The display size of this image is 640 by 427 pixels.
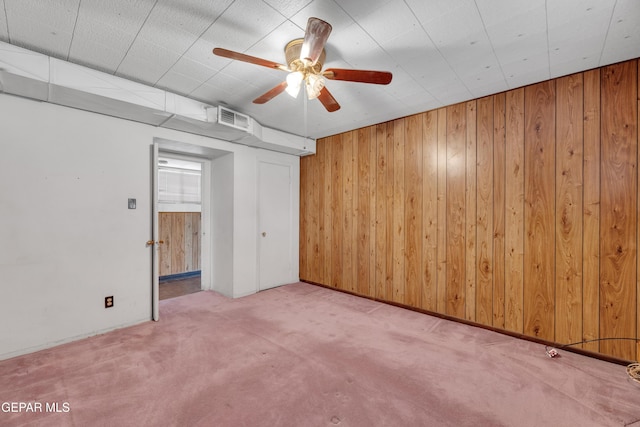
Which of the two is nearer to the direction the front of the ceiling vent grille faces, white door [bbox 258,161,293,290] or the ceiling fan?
the ceiling fan

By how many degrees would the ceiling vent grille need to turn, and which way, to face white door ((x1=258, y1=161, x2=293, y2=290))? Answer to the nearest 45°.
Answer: approximately 90° to its left

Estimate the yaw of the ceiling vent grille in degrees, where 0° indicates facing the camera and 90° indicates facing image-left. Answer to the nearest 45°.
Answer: approximately 315°
